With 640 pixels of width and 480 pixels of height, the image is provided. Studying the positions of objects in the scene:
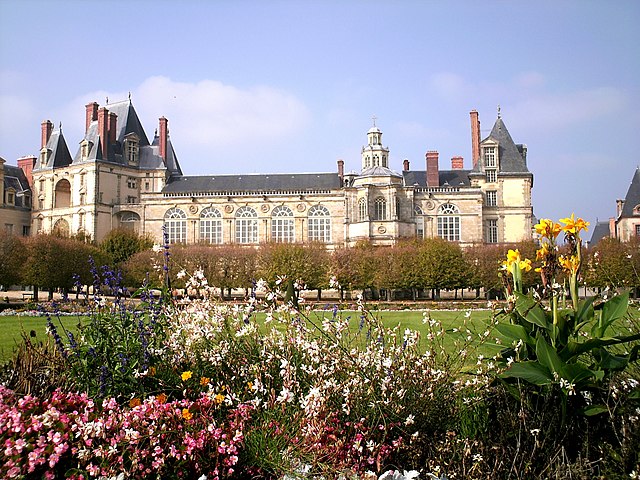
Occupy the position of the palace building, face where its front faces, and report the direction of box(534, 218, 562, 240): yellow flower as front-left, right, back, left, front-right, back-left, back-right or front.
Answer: front

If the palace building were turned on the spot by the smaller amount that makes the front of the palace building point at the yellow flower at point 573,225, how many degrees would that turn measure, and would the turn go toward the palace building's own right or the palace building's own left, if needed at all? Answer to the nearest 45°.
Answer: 0° — it already faces it

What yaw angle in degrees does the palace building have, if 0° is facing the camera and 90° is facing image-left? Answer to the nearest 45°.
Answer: approximately 0°
